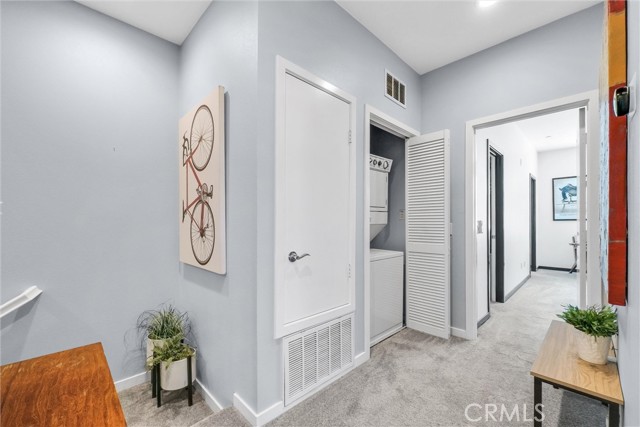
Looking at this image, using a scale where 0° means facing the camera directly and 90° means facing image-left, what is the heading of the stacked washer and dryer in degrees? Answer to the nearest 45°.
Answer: approximately 315°

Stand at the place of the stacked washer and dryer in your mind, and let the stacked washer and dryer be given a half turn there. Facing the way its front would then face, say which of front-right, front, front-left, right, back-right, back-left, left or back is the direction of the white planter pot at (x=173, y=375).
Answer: left

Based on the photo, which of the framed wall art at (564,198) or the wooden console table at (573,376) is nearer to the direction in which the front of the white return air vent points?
the wooden console table

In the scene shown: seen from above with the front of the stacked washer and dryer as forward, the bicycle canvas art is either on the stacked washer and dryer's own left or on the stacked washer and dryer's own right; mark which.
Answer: on the stacked washer and dryer's own right

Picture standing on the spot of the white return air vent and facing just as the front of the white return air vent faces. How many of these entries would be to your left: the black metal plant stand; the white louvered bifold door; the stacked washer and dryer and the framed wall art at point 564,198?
3

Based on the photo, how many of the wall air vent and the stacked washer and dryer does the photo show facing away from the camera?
0

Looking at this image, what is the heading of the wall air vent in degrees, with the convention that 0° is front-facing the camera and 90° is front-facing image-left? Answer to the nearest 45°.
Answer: approximately 315°
